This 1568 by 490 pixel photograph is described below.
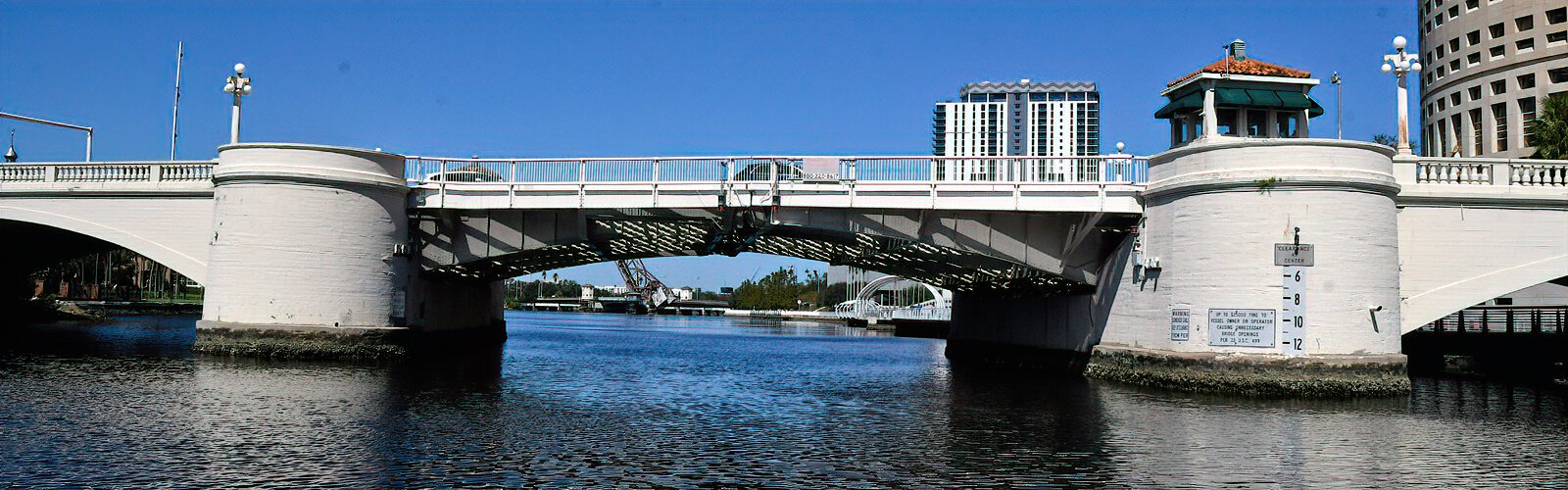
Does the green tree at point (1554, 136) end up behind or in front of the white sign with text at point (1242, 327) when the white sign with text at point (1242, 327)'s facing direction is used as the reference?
behind

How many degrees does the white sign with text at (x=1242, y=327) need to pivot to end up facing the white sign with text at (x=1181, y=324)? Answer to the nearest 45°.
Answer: approximately 90° to its right

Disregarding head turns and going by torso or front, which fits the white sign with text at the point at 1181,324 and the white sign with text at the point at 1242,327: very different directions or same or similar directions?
same or similar directions

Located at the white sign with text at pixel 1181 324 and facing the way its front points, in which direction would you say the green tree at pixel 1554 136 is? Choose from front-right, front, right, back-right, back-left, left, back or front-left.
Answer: back-left

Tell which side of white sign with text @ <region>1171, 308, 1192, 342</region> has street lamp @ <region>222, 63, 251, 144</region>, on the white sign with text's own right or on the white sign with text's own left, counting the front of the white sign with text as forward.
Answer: on the white sign with text's own right

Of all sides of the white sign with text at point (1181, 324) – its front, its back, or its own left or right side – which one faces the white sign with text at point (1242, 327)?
left

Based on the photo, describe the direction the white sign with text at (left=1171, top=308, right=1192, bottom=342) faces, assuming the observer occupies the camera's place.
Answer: facing the viewer

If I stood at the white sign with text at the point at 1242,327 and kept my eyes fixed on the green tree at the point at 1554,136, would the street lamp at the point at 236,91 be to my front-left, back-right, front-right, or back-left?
back-left

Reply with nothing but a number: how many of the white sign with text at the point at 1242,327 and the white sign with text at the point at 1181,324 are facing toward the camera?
2

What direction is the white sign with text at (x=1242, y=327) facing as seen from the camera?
toward the camera

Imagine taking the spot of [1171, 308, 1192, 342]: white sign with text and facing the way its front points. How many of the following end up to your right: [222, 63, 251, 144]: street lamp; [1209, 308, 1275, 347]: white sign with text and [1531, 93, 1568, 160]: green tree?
1

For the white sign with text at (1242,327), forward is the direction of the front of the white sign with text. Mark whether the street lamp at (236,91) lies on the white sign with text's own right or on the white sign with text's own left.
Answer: on the white sign with text's own right
